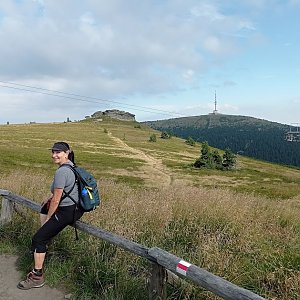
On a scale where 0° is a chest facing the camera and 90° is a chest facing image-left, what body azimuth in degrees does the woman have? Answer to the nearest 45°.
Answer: approximately 90°
